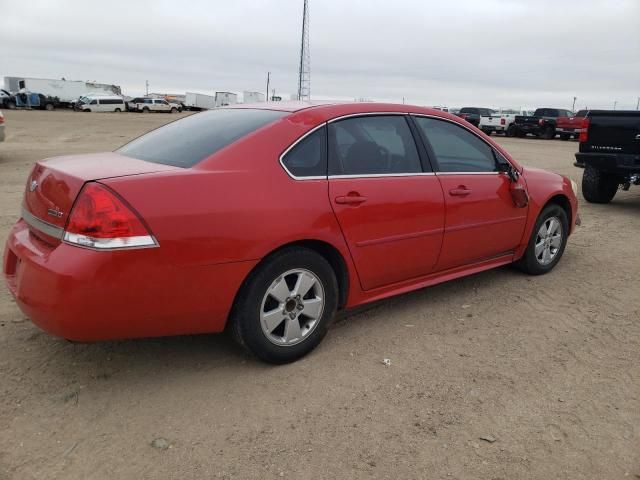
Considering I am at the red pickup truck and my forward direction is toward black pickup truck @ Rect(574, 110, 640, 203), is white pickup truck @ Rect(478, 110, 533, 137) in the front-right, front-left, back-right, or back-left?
back-right

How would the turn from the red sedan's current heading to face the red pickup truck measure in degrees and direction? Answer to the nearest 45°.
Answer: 0° — it already faces it

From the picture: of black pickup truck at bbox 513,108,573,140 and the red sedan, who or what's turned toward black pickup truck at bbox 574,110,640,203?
the red sedan

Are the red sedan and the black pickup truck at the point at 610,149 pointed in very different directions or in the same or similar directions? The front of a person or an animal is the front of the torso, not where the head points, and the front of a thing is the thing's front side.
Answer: same or similar directions

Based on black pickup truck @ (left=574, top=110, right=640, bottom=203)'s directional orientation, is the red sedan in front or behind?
behind

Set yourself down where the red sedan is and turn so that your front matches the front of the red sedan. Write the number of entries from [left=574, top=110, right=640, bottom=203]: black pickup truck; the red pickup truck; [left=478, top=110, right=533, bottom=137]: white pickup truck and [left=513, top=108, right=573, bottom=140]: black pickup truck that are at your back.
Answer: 0

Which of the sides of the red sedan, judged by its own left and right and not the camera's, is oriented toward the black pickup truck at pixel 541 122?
front

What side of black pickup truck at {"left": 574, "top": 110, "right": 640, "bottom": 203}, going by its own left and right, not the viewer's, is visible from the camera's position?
back

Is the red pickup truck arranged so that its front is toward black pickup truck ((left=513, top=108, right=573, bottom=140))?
no

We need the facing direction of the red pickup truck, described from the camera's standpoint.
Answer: facing away from the viewer

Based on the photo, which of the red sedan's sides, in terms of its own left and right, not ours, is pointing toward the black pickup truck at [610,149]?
front

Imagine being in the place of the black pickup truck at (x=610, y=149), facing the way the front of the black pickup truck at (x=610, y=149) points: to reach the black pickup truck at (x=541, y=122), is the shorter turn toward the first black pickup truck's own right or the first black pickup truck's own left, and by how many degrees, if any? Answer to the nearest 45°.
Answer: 0° — it already faces it

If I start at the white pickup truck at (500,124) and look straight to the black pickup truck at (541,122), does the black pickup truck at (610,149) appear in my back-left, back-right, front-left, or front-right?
front-right
